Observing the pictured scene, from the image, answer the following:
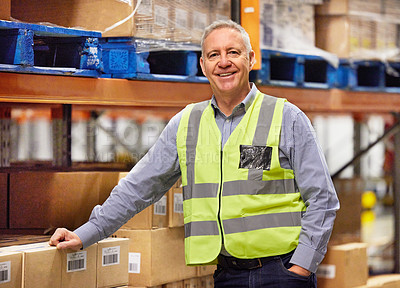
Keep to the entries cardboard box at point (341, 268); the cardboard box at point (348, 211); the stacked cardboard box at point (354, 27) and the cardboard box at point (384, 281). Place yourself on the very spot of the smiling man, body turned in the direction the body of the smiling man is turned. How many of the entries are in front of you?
0

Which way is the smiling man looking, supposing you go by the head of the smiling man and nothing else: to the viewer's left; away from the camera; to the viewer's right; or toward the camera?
toward the camera

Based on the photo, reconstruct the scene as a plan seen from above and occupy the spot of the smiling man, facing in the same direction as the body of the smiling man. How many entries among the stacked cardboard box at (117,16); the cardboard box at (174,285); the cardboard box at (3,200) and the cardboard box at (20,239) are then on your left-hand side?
0

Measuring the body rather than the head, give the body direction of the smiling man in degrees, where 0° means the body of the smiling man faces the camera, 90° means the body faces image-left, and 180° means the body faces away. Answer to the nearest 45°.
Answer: approximately 45°

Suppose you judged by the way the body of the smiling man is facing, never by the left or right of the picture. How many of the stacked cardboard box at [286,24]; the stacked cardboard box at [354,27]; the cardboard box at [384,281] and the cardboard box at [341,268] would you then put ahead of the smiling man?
0

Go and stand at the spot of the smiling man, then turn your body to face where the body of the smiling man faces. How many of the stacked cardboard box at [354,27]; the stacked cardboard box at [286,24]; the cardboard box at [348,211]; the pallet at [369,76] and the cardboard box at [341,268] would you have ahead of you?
0

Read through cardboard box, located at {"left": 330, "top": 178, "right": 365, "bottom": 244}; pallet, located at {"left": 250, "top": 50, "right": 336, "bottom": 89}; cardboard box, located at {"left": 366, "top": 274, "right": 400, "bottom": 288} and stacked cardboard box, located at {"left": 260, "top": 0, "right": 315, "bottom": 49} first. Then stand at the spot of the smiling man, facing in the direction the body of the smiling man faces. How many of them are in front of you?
0

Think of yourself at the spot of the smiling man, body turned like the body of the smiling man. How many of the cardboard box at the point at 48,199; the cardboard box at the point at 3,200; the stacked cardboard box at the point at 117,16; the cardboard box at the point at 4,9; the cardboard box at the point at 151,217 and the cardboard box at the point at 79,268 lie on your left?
0

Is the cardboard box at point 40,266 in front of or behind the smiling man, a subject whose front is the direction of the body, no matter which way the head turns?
in front

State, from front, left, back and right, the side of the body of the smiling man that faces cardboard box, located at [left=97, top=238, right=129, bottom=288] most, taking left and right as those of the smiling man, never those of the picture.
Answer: right

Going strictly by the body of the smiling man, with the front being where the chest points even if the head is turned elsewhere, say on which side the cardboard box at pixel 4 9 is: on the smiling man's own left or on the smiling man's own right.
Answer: on the smiling man's own right

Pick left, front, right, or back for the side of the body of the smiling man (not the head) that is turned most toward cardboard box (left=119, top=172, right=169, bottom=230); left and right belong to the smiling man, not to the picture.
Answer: right

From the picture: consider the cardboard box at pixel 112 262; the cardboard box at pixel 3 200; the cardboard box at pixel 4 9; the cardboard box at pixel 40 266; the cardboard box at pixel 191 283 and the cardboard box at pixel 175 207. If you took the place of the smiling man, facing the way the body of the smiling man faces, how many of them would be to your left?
0

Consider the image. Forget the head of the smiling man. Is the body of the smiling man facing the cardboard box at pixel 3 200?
no

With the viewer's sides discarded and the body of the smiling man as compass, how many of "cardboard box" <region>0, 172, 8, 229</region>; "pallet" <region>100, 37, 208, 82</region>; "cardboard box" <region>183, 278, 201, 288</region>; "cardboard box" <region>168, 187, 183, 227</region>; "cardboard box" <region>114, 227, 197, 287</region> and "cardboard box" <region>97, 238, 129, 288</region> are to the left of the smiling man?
0

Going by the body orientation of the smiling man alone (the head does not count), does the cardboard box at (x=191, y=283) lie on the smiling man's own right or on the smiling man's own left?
on the smiling man's own right

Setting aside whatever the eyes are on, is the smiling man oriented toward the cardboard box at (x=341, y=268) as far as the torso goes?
no

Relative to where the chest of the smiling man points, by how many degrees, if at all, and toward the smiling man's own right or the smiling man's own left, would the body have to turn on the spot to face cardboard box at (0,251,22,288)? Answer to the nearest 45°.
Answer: approximately 45° to the smiling man's own right

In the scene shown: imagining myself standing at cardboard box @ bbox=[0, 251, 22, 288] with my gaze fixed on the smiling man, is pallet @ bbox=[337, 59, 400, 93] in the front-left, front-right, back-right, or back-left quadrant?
front-left

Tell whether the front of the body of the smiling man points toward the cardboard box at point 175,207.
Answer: no
